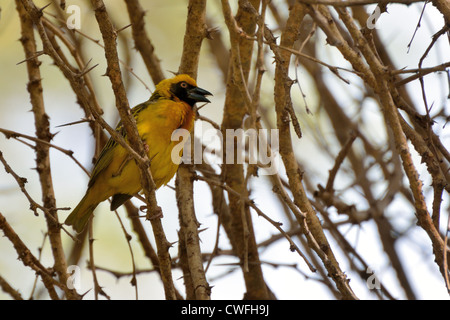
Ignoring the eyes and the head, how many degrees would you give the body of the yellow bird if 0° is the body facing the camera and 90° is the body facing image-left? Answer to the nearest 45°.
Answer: approximately 270°
